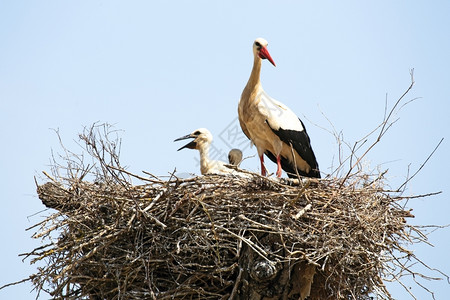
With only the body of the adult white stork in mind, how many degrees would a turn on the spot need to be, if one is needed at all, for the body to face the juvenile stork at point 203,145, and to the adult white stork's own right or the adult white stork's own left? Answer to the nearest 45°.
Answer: approximately 90° to the adult white stork's own right

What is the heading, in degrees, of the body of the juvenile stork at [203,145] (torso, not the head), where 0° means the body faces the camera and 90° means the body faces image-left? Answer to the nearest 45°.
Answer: approximately 90°
